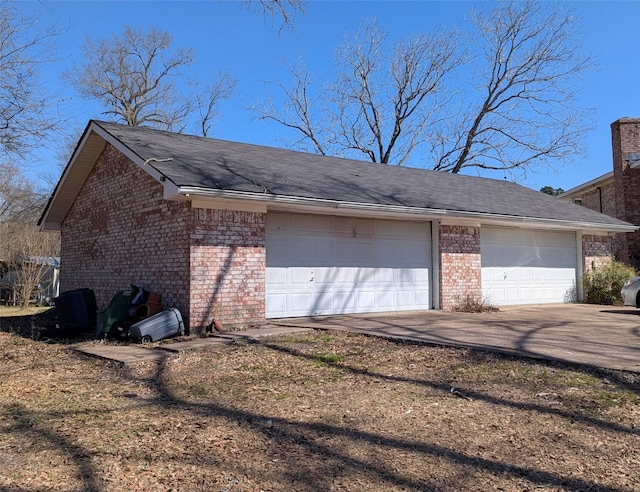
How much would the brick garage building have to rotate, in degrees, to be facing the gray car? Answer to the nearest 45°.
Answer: approximately 45° to its left

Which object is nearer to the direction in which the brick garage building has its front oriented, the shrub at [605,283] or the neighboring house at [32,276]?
the shrub

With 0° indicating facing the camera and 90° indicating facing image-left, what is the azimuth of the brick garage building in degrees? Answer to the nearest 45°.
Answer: approximately 315°

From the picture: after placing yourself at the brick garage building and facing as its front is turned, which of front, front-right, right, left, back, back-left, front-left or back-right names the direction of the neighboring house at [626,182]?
left

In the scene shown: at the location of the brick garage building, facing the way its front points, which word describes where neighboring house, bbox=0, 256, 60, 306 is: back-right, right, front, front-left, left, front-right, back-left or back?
back

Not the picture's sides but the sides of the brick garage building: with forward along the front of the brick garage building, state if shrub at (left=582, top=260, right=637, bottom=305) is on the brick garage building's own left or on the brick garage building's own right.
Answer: on the brick garage building's own left

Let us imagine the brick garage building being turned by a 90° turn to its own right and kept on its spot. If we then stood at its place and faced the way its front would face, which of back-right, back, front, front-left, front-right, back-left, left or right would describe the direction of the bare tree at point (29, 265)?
right
